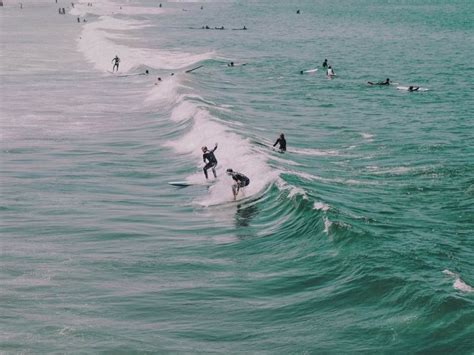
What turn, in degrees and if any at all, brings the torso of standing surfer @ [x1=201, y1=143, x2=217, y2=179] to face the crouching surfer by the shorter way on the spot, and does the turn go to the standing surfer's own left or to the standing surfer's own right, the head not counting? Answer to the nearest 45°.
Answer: approximately 45° to the standing surfer's own left

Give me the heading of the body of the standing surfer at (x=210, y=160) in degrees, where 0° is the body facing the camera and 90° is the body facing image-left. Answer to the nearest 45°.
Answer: approximately 45°

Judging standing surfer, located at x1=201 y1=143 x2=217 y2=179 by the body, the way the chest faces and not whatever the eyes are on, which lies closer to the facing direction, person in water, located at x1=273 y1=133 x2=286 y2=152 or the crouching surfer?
the crouching surfer

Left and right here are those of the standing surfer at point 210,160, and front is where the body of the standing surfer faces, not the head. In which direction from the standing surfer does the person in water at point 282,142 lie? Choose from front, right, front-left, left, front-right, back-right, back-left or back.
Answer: back
